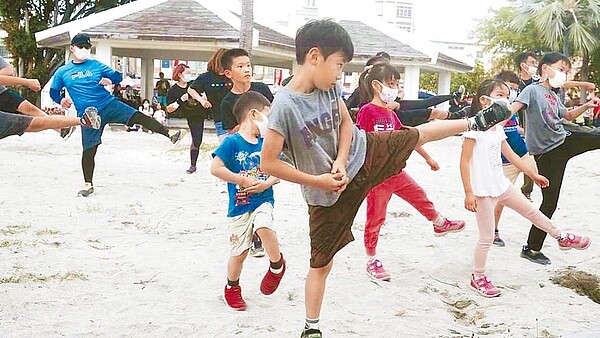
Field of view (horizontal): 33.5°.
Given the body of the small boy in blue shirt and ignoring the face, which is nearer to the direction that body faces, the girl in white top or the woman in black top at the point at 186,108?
the girl in white top

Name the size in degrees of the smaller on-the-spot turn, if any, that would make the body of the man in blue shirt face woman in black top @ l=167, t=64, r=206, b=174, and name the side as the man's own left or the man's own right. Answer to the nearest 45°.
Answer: approximately 135° to the man's own left

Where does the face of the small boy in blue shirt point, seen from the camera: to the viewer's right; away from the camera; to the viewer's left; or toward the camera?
to the viewer's right

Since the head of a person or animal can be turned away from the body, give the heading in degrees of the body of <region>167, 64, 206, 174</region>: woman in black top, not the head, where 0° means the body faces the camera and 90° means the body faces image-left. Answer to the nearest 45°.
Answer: approximately 315°
